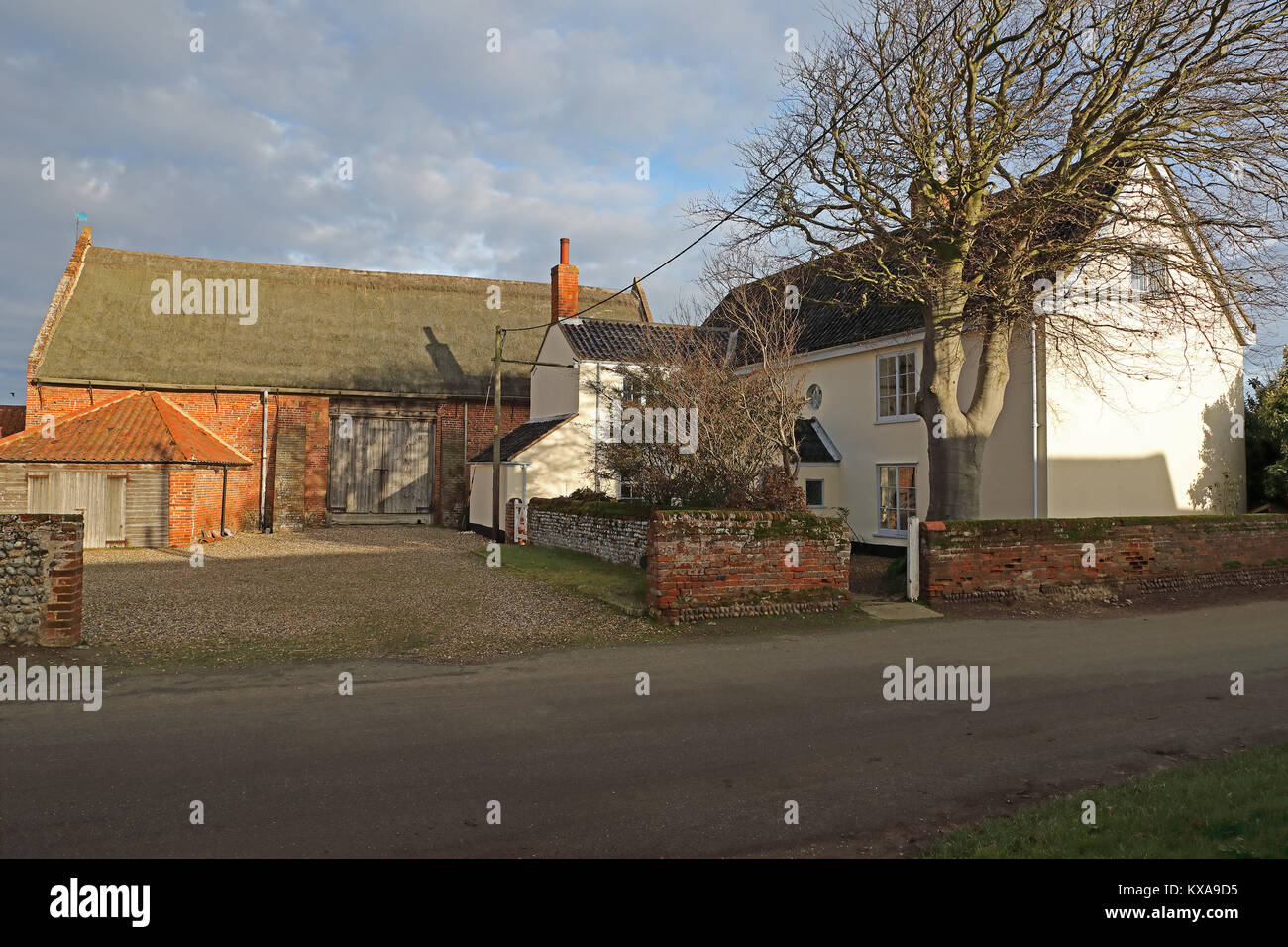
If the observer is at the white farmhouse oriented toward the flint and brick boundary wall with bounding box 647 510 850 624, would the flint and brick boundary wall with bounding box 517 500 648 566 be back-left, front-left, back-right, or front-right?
front-right

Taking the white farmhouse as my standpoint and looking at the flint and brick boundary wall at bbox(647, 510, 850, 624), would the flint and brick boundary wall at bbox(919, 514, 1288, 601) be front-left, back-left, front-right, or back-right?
front-left

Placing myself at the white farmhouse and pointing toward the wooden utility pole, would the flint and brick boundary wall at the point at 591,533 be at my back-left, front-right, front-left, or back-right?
front-left

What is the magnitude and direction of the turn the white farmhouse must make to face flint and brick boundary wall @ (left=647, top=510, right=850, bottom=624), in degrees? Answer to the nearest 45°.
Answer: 0° — it already faces it

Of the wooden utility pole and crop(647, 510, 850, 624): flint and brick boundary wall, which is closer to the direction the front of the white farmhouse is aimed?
the flint and brick boundary wall

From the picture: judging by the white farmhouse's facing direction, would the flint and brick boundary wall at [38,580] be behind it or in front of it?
in front

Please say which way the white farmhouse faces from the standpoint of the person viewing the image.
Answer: facing the viewer and to the left of the viewer

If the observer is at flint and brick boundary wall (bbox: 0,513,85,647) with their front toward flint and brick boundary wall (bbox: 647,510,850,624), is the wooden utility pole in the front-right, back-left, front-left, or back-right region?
front-left

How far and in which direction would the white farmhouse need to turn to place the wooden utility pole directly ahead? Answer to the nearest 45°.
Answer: approximately 45° to its right

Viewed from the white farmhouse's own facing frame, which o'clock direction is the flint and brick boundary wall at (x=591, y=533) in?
The flint and brick boundary wall is roughly at 1 o'clock from the white farmhouse.

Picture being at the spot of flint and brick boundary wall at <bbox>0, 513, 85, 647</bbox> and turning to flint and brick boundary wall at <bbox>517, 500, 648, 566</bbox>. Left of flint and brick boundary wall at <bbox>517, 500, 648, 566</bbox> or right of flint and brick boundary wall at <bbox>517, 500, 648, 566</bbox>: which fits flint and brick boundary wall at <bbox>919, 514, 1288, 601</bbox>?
right

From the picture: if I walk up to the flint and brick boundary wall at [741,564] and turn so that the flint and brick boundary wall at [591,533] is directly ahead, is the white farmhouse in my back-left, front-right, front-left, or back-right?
front-right
